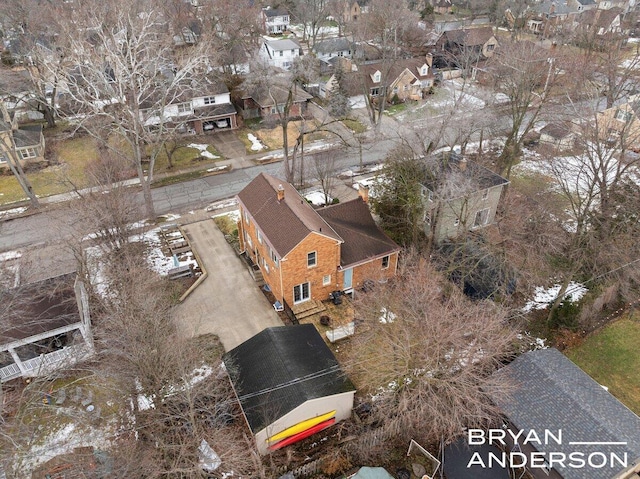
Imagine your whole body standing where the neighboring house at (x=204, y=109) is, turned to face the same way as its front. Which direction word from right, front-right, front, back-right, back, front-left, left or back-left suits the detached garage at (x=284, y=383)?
front

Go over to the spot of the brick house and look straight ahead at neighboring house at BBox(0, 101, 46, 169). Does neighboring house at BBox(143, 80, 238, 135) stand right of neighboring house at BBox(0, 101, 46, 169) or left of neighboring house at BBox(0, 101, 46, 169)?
right

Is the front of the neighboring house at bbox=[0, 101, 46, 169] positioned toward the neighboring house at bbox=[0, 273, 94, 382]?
yes

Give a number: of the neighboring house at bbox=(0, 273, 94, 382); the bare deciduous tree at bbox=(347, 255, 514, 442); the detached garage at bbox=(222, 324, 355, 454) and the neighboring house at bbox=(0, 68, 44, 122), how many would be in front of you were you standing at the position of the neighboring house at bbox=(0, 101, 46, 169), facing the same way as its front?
3

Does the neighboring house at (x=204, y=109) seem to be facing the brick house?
yes

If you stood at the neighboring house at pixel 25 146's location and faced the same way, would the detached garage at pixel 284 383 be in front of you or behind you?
in front

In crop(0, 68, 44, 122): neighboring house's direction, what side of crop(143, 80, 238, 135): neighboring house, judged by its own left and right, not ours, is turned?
right

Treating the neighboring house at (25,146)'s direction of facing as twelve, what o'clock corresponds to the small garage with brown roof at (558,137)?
the small garage with brown roof at (558,137) is roughly at 10 o'clock from the neighboring house at (25,146).

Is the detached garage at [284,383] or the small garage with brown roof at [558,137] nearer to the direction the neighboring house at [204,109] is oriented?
the detached garage

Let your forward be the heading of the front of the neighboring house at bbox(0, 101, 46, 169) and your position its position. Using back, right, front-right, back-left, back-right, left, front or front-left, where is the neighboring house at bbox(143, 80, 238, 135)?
left

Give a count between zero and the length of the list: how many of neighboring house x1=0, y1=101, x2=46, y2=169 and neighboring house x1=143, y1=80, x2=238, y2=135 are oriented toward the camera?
2

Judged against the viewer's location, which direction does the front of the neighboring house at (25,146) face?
facing the viewer

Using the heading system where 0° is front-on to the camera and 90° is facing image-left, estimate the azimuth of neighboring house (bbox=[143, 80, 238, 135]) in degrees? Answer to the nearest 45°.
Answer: approximately 0°

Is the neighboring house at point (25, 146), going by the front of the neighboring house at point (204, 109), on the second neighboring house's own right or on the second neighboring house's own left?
on the second neighboring house's own right

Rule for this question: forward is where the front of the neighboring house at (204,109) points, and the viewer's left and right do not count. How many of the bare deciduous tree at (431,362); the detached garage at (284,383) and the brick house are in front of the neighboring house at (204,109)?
3
